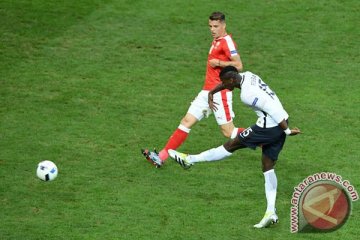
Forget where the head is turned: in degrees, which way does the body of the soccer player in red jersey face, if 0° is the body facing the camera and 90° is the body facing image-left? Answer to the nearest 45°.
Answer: approximately 45°
